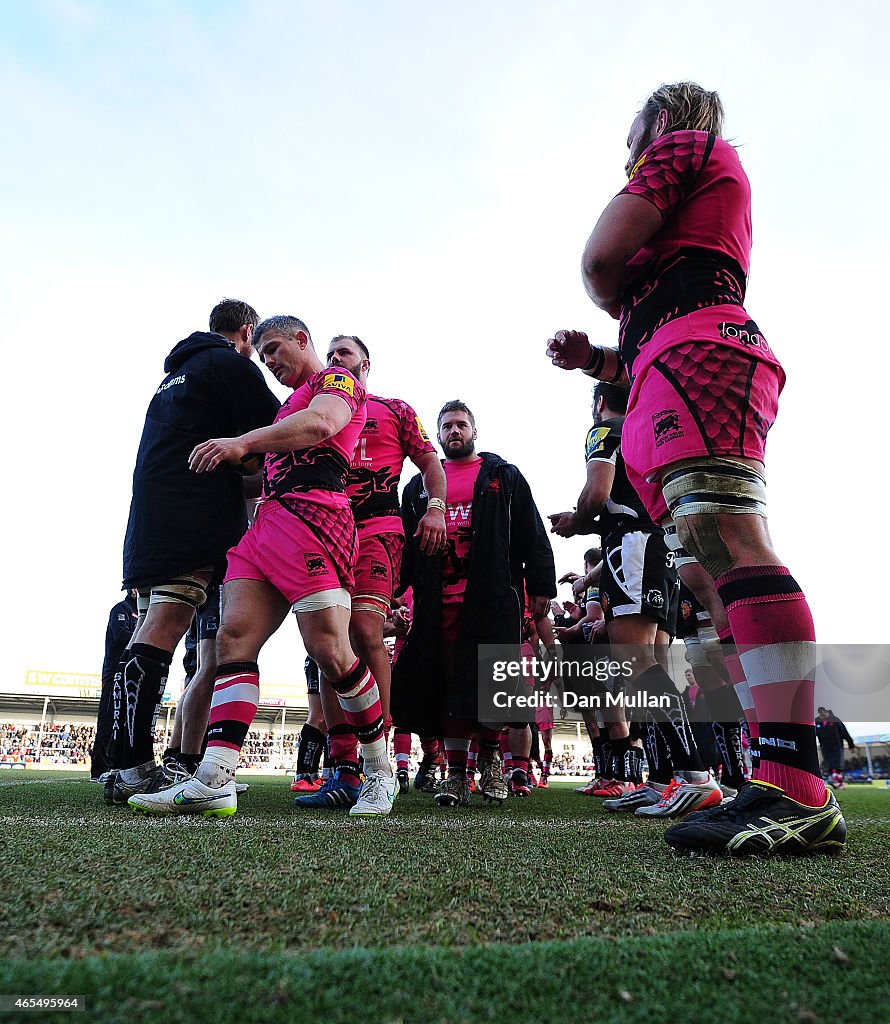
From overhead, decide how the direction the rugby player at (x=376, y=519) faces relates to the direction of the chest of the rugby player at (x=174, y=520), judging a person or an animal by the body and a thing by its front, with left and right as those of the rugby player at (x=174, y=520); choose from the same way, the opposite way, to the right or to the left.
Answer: the opposite way

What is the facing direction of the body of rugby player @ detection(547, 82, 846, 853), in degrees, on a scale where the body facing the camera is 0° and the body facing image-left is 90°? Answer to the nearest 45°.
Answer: approximately 90°

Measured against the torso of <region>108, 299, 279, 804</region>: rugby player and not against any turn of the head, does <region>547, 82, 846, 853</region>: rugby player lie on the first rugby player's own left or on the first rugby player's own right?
on the first rugby player's own right

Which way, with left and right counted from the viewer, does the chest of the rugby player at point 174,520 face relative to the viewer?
facing away from the viewer and to the right of the viewer

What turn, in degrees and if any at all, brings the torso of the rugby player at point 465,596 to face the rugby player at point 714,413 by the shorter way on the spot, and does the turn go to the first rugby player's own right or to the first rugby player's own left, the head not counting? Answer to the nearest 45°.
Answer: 0° — they already face them

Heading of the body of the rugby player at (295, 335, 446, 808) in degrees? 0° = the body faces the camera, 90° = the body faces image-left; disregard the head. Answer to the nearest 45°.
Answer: approximately 45°
